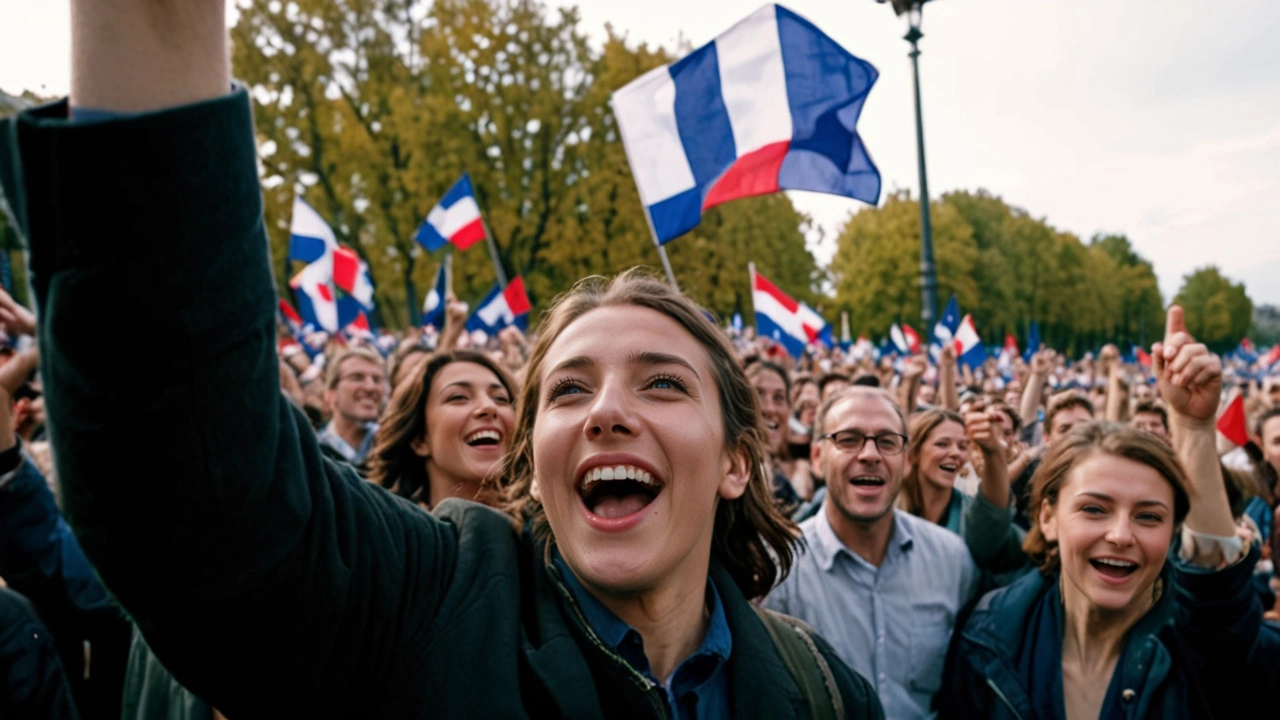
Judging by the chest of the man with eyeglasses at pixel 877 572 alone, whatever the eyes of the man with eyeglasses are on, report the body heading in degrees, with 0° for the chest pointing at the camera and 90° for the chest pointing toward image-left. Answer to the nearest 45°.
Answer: approximately 0°

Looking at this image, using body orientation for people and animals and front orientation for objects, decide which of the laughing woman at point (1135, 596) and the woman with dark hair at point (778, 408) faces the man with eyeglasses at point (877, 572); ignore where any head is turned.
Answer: the woman with dark hair

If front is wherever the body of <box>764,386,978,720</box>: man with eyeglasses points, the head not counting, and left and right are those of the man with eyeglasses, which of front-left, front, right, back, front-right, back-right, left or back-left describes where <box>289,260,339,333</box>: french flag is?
back-right

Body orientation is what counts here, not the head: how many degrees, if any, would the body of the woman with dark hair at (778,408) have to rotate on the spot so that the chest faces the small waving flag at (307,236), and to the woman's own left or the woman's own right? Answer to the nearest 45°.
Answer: approximately 135° to the woman's own right

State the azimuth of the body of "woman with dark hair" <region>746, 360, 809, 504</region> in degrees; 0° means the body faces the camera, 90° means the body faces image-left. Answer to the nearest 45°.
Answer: approximately 0°

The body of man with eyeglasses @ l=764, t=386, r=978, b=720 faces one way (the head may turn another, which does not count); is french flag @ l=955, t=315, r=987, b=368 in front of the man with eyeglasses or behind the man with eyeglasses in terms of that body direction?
behind

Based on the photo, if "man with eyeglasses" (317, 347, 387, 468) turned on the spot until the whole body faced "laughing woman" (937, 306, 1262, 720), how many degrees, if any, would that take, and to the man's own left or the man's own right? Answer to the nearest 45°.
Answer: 0° — they already face them

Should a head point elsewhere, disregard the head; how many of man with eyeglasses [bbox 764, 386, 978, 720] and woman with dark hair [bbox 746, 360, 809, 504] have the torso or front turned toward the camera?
2

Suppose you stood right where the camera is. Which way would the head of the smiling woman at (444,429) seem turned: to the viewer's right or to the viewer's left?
to the viewer's right

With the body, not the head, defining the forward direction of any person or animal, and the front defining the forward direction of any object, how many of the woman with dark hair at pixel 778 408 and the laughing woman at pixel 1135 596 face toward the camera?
2

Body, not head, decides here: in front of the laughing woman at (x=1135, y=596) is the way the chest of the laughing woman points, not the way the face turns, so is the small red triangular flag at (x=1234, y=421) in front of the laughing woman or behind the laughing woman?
behind
